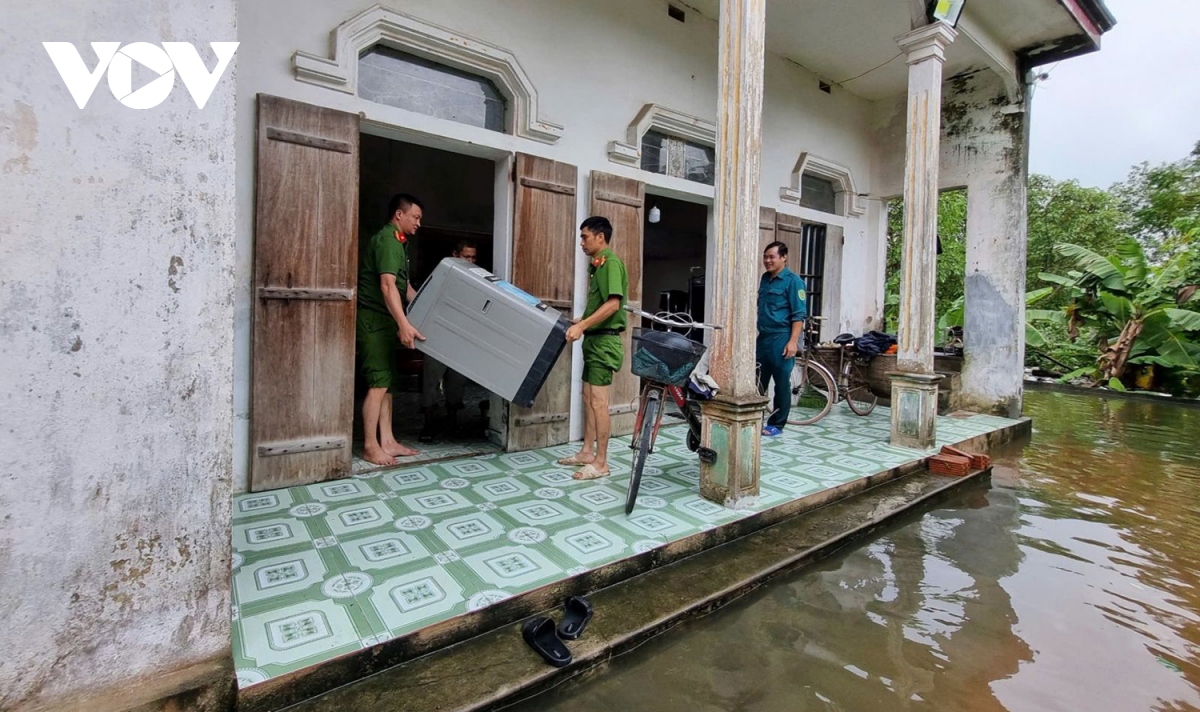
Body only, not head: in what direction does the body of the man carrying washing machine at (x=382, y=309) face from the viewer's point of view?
to the viewer's right

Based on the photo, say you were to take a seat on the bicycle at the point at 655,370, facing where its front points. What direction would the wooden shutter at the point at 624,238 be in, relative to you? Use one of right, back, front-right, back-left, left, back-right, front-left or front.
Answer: back-right

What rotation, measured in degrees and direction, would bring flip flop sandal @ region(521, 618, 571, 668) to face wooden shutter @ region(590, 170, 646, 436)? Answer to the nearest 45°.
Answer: approximately 45° to its right

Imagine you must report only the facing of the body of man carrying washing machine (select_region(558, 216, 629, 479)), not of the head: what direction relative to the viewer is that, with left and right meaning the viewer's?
facing to the left of the viewer

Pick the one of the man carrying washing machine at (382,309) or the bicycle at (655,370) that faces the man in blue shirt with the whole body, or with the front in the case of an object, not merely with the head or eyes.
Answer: the man carrying washing machine

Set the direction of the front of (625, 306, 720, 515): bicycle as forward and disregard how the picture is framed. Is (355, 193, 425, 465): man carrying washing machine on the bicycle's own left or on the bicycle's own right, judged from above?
on the bicycle's own right
